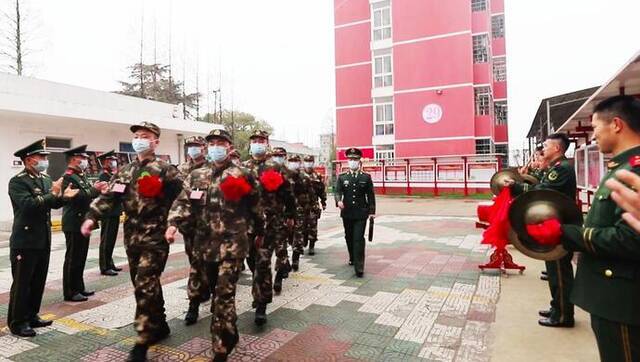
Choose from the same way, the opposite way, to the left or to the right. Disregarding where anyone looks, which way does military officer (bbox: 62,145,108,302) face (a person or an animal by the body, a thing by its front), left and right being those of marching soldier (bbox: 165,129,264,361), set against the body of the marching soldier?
to the left

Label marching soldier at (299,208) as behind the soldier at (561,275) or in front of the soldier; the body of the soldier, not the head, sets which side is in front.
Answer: in front

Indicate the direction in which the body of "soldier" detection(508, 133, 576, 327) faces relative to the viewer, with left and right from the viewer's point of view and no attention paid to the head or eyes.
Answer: facing to the left of the viewer

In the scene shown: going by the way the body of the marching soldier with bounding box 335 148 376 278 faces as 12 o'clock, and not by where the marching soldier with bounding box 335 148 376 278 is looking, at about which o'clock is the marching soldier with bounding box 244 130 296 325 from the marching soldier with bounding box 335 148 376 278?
the marching soldier with bounding box 244 130 296 325 is roughly at 1 o'clock from the marching soldier with bounding box 335 148 376 278.

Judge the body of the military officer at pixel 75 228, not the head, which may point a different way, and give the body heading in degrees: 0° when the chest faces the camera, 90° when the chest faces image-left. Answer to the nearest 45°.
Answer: approximately 270°

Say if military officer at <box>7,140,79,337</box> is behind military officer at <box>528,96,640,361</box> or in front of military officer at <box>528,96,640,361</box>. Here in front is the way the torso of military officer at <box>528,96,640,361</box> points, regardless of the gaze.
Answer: in front

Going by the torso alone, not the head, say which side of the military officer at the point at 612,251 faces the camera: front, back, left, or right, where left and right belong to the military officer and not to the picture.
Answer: left

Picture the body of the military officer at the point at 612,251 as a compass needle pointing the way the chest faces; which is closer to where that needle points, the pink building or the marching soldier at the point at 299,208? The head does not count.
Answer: the marching soldier

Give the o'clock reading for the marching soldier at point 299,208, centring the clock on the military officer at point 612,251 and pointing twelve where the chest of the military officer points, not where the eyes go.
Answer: The marching soldier is roughly at 1 o'clock from the military officer.

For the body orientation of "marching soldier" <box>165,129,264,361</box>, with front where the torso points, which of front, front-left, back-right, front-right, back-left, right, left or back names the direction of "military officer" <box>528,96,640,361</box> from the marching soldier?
front-left

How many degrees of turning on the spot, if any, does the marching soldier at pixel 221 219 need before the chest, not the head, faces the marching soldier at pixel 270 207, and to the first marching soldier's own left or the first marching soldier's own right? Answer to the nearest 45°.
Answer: approximately 135° to the first marching soldier's own left

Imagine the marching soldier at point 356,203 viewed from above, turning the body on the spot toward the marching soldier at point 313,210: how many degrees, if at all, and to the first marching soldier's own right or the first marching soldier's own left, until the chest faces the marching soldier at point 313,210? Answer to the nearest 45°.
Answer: approximately 135° to the first marching soldier's own right
